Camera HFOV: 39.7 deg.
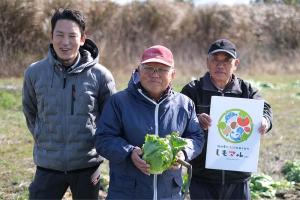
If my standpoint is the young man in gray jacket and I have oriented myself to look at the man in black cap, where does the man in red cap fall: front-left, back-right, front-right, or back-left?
front-right

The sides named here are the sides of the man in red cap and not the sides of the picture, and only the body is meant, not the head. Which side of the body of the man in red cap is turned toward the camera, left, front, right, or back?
front

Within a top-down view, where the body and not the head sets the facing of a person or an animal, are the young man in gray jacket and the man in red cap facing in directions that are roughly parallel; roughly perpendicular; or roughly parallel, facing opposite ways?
roughly parallel

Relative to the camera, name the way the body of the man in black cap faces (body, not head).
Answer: toward the camera

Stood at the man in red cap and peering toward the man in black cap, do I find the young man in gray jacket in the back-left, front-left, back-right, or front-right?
back-left

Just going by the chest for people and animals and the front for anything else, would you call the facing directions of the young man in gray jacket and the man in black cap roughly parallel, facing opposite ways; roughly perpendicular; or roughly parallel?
roughly parallel

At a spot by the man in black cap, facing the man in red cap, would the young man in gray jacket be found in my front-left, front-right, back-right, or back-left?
front-right

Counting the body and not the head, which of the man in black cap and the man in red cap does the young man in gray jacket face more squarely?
the man in red cap

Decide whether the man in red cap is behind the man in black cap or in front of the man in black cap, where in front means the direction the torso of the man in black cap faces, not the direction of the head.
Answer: in front

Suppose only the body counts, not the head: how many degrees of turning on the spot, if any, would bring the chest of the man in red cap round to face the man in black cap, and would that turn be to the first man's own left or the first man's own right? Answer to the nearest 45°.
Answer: approximately 135° to the first man's own left

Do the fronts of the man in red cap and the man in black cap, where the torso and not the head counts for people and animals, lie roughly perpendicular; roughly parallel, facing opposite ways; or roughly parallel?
roughly parallel

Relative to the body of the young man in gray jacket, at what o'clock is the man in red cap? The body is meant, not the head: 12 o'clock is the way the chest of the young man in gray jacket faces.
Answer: The man in red cap is roughly at 10 o'clock from the young man in gray jacket.

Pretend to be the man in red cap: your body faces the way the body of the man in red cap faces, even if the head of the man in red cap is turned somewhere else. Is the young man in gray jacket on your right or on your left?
on your right

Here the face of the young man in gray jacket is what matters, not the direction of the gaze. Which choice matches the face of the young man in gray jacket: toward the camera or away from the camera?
toward the camera
